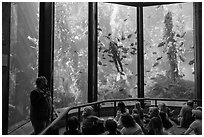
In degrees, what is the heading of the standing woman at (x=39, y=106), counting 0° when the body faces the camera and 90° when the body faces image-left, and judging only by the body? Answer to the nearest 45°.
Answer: approximately 315°

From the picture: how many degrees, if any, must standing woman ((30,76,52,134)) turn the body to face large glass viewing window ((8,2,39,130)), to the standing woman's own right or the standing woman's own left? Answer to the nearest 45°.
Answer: approximately 135° to the standing woman's own left

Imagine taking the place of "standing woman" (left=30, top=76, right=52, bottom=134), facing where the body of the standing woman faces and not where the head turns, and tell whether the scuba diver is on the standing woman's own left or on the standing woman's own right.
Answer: on the standing woman's own left

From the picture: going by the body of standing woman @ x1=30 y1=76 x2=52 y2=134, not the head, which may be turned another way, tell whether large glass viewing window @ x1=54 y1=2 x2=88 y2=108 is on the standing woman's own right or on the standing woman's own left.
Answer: on the standing woman's own left

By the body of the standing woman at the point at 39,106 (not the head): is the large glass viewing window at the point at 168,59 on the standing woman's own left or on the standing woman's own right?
on the standing woman's own left
